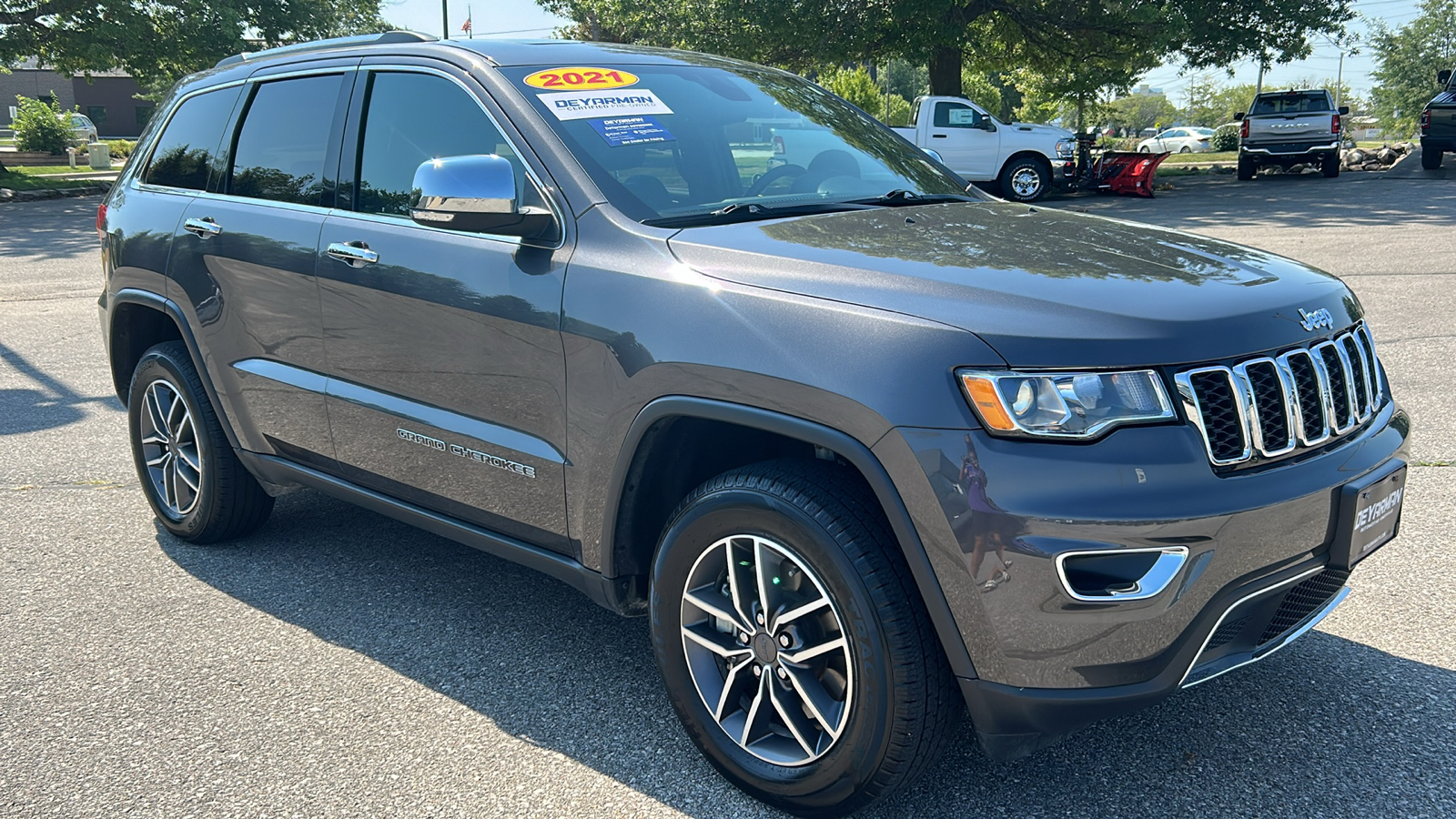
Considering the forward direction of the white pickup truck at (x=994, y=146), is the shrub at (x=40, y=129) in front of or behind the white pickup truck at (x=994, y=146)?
behind

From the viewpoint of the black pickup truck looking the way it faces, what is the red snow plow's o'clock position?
The red snow plow is roughly at 8 o'clock from the black pickup truck.

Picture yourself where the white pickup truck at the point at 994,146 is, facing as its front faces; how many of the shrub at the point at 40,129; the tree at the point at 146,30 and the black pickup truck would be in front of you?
1

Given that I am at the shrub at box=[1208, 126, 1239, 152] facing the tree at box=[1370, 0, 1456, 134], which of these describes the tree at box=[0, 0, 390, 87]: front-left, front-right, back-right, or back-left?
back-right

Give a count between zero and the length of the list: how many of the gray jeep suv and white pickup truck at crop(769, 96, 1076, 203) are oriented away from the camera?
0

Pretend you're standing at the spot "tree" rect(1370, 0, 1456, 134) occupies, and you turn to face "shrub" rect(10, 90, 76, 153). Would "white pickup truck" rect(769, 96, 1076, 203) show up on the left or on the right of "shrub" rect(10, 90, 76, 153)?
left

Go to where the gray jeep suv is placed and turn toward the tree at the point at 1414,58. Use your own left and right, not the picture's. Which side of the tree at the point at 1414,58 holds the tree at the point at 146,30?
left

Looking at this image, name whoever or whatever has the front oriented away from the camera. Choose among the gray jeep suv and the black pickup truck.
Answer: the black pickup truck

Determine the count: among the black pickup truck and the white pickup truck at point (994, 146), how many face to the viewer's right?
1

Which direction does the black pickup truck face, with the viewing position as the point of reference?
facing away from the viewer

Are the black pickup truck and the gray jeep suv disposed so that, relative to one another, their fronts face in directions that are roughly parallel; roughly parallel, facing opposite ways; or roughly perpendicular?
roughly perpendicular

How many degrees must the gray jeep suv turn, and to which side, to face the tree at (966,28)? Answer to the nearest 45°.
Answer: approximately 135° to its left

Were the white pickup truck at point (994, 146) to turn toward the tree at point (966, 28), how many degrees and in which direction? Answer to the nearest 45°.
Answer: approximately 90° to its left

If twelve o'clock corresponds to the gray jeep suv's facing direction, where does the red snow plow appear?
The red snow plow is roughly at 8 o'clock from the gray jeep suv.

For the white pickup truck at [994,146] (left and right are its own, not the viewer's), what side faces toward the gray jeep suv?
right

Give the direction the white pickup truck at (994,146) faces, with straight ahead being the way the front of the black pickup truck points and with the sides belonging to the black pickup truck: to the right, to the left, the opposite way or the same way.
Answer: to the right

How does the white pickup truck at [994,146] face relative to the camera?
to the viewer's right
